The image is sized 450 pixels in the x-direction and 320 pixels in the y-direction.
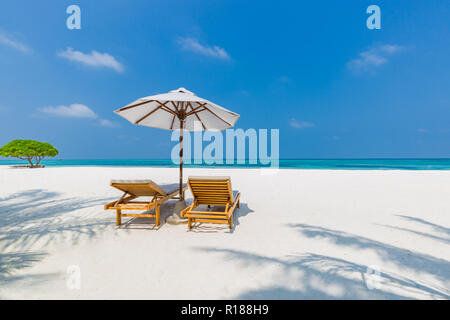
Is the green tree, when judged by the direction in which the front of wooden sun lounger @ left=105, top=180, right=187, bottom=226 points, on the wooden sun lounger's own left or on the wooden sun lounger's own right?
on the wooden sun lounger's own left

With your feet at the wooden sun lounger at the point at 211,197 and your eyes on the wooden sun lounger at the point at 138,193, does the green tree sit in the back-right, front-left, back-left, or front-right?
front-right
